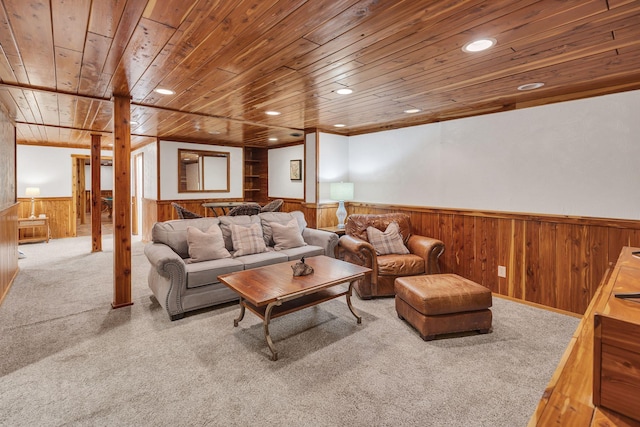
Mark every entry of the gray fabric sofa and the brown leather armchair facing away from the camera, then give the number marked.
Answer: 0

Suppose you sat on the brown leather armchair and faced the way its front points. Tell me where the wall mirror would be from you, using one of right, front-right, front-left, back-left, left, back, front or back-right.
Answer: back

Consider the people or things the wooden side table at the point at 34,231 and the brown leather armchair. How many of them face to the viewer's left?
0

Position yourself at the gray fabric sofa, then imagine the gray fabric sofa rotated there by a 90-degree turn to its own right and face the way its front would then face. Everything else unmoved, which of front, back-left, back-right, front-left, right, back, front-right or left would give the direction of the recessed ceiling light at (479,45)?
left

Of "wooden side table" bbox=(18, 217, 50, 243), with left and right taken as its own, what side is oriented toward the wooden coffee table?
front

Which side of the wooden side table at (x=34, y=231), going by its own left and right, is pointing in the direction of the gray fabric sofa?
front

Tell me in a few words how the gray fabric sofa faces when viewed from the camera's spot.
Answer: facing the viewer and to the right of the viewer

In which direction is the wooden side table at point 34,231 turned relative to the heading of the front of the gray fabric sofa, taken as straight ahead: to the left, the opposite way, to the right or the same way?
the same way

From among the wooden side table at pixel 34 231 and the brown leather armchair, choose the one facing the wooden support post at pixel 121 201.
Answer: the wooden side table

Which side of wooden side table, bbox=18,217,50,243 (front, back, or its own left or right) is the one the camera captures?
front

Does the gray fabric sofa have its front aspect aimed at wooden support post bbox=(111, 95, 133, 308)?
no

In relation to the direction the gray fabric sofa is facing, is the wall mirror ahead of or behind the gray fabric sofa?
behind

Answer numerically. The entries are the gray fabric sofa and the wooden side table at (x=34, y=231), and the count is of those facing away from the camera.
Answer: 0

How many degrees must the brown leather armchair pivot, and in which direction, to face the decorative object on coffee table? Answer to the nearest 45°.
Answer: approximately 90° to its right

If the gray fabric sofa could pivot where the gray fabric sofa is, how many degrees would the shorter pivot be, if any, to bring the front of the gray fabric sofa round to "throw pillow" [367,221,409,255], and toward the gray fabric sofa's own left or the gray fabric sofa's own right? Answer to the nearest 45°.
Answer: approximately 45° to the gray fabric sofa's own left
